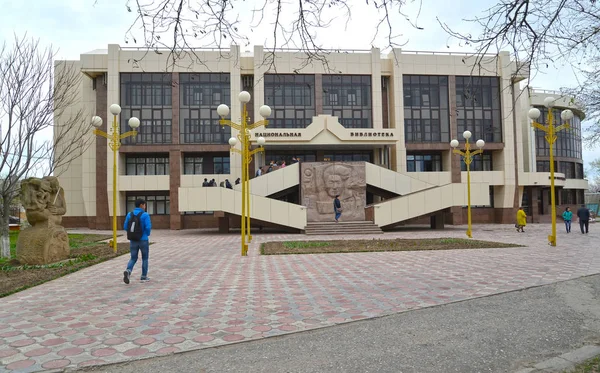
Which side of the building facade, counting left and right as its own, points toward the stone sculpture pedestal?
front

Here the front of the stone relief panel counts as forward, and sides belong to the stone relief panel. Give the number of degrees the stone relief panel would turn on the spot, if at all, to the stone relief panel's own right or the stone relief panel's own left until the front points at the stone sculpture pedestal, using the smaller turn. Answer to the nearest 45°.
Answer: approximately 45° to the stone relief panel's own right

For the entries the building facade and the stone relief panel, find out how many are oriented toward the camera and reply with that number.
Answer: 2

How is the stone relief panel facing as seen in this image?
toward the camera

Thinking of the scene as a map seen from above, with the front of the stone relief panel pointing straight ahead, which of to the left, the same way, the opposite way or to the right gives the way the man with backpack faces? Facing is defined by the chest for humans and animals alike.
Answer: the opposite way

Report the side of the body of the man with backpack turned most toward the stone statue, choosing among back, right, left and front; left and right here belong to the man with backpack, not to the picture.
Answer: left

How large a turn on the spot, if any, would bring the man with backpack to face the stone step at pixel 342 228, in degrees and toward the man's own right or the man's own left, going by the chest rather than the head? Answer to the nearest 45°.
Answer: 0° — they already face it

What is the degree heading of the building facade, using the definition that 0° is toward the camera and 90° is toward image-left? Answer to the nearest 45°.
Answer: approximately 0°

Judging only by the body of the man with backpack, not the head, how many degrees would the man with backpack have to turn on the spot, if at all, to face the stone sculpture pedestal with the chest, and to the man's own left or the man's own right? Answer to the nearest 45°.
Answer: approximately 90° to the man's own left

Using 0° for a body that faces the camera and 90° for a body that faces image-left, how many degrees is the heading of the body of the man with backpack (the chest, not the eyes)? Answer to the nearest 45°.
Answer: approximately 225°

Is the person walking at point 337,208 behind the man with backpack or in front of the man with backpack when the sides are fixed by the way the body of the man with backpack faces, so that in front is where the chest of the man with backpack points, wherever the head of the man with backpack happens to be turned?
in front

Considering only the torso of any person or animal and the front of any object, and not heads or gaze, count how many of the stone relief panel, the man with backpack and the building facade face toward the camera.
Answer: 2
